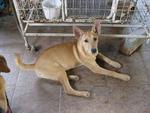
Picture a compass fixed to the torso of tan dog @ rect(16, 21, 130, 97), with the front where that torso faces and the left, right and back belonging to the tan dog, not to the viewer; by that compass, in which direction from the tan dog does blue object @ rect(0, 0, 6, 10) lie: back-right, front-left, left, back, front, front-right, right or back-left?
back-left

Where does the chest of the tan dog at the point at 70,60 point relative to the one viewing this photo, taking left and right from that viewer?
facing to the right of the viewer
